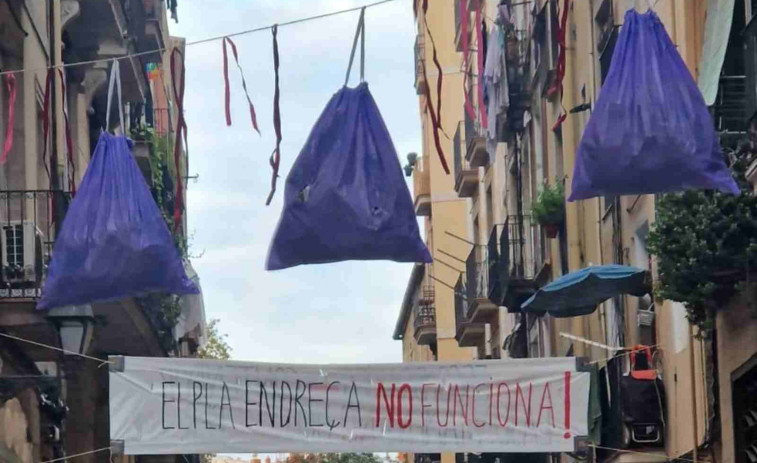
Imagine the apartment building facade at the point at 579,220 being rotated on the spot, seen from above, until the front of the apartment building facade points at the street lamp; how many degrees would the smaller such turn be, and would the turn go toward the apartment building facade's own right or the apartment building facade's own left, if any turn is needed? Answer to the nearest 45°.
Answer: approximately 45° to the apartment building facade's own left

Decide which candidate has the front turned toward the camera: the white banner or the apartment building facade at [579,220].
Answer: the white banner

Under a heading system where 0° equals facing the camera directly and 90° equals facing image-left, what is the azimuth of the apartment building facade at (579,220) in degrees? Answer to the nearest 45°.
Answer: approximately 90°

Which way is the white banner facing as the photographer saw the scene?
facing the viewer

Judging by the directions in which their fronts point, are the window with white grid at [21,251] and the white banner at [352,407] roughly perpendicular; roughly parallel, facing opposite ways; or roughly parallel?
roughly perpendicular

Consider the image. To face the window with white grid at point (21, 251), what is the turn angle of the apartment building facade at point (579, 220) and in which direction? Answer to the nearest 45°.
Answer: approximately 45° to its left

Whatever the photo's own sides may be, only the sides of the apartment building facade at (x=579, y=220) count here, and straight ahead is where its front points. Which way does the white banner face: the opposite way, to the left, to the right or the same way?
to the left

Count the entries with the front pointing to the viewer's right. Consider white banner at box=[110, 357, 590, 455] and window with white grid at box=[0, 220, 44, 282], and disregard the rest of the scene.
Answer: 1

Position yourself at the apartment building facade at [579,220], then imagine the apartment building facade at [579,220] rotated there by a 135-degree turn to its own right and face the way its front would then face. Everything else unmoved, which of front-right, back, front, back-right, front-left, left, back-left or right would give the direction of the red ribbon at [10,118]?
back

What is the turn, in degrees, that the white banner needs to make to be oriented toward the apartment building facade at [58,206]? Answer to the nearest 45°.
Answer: approximately 135° to its right

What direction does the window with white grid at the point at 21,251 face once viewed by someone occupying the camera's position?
facing to the right of the viewer
